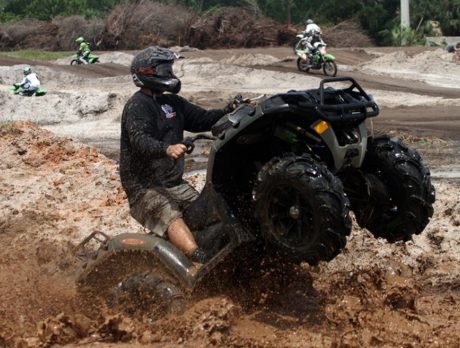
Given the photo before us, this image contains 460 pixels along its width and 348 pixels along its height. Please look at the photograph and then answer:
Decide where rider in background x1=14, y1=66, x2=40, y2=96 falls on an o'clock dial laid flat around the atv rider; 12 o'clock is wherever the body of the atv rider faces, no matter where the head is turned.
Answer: The rider in background is roughly at 7 o'clock from the atv rider.

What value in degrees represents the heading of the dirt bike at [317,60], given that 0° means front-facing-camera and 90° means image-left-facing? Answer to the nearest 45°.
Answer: approximately 315°

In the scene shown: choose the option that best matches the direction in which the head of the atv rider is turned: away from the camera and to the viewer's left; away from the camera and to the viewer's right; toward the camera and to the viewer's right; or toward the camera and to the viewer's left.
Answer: toward the camera and to the viewer's right
